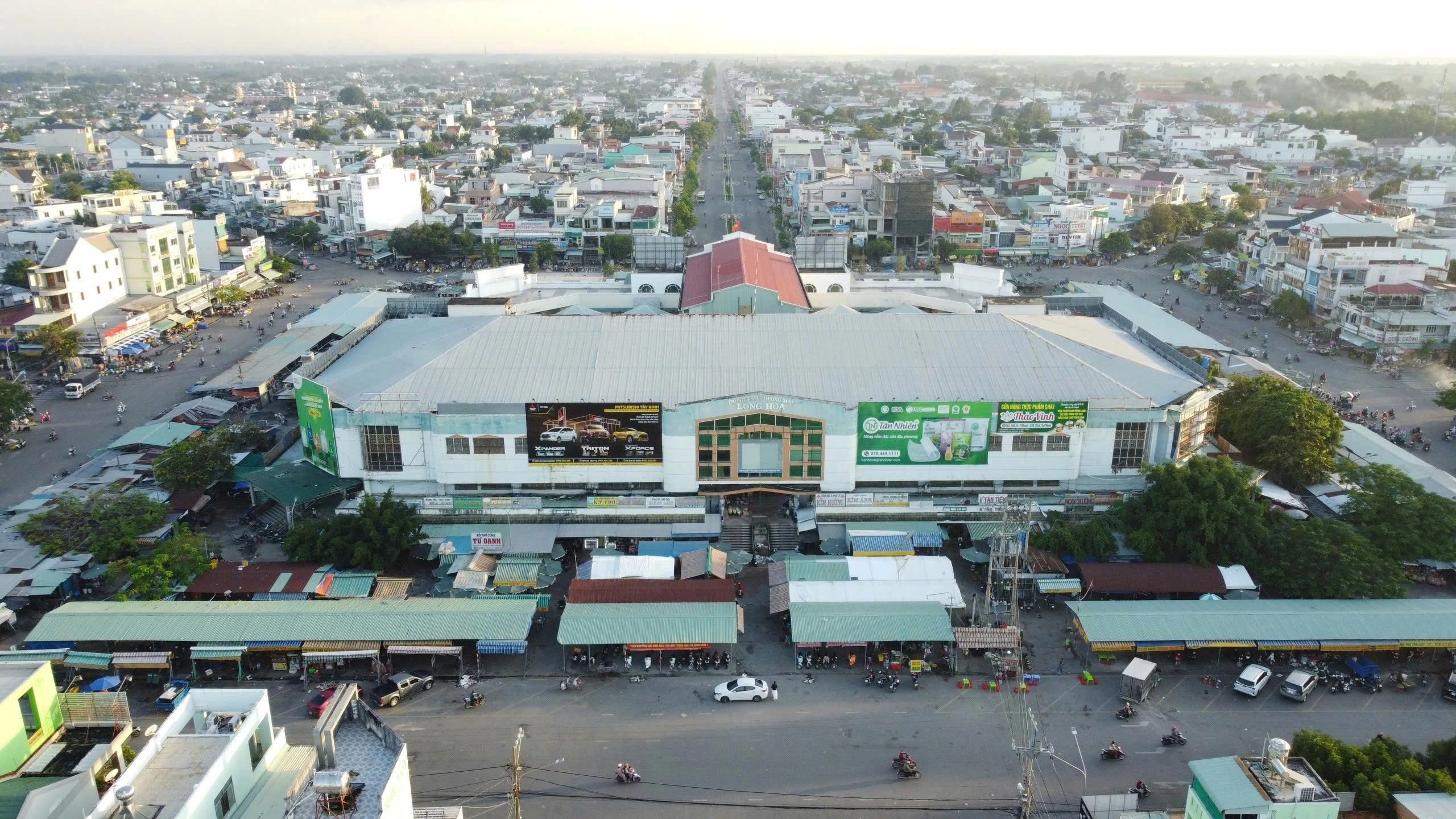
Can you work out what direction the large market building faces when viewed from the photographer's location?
facing the viewer

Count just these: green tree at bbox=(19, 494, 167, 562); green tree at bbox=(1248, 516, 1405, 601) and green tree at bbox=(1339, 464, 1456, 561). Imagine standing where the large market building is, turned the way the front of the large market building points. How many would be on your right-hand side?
1

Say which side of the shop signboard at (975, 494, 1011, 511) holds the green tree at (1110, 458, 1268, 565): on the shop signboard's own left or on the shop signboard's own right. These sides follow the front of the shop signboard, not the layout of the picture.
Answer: on the shop signboard's own left

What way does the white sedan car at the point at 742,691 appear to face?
to the viewer's left

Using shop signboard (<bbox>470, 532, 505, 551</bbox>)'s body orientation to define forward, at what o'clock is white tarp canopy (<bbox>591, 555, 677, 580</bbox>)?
The white tarp canopy is roughly at 10 o'clock from the shop signboard.

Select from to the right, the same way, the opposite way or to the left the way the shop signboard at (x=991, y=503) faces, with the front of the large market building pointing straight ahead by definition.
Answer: the same way

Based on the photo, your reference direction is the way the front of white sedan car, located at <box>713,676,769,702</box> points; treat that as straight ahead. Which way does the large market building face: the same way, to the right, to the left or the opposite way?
to the left

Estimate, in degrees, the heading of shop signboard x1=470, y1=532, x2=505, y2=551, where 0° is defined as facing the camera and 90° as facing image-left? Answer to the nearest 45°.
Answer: approximately 0°

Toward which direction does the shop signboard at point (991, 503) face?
toward the camera

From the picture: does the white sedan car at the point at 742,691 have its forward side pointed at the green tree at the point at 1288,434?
no

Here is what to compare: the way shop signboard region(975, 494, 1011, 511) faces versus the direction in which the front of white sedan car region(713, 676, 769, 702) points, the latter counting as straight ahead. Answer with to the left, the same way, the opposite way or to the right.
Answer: to the left

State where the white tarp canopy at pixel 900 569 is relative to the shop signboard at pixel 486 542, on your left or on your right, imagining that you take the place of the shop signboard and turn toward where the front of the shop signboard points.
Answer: on your left

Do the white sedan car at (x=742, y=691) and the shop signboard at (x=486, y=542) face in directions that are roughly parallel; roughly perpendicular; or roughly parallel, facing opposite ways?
roughly perpendicular

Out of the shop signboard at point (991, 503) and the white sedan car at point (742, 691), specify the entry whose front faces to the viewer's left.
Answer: the white sedan car

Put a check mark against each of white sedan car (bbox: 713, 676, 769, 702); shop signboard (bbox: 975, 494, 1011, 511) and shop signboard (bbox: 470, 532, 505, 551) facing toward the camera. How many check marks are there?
2

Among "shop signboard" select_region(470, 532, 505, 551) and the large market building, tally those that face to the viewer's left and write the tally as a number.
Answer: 0

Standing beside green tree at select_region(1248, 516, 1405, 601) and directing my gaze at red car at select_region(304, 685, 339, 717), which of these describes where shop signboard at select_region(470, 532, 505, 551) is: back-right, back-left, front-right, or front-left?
front-right

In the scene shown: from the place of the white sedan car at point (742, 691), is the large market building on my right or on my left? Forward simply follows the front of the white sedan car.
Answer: on my right

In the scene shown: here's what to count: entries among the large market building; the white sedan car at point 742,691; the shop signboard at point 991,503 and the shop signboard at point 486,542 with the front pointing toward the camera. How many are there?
3
